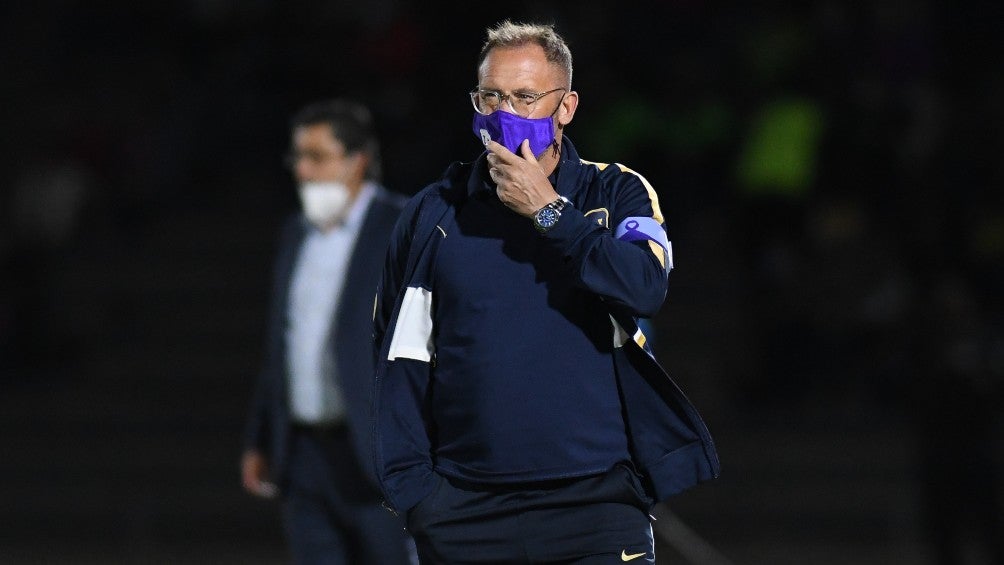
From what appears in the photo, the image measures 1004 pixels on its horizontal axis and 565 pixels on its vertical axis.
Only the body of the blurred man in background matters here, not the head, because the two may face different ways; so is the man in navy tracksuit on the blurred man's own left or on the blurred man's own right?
on the blurred man's own left

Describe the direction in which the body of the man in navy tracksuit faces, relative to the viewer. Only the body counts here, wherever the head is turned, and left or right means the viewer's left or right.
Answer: facing the viewer

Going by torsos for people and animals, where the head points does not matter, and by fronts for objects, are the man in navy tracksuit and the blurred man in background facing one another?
no

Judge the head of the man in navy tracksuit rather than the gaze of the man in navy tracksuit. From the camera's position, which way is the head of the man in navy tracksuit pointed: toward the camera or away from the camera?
toward the camera

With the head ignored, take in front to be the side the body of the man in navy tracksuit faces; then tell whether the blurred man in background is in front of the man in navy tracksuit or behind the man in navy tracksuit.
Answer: behind
